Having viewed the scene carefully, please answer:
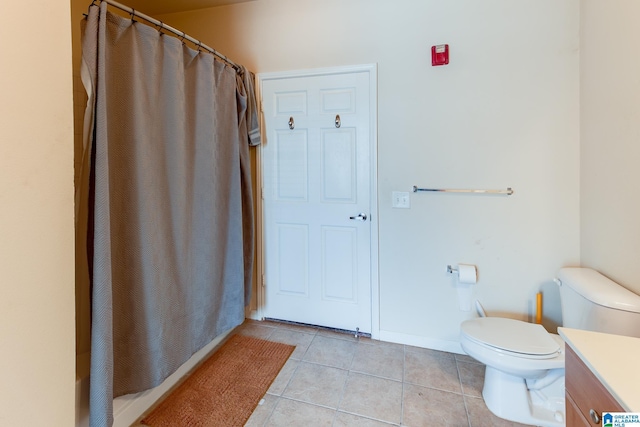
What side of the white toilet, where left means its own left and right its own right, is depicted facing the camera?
left

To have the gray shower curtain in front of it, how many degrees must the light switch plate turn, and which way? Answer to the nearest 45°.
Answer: approximately 45° to its right

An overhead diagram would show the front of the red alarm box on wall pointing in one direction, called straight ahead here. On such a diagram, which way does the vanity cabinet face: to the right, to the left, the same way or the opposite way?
to the right

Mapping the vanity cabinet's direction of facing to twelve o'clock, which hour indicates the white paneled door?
The white paneled door is roughly at 1 o'clock from the vanity cabinet.

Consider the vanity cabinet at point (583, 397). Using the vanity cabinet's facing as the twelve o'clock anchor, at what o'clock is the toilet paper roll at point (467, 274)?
The toilet paper roll is roughly at 2 o'clock from the vanity cabinet.

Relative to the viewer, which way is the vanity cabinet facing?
to the viewer's left

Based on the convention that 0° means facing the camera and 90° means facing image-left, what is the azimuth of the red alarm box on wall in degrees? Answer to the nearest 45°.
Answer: approximately 0°

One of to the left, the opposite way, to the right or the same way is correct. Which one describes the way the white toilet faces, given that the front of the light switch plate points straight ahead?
to the right
